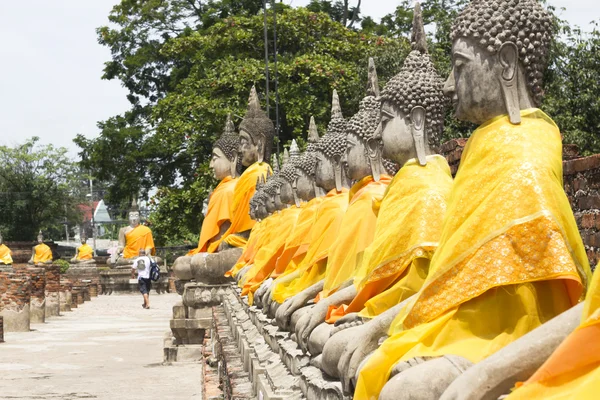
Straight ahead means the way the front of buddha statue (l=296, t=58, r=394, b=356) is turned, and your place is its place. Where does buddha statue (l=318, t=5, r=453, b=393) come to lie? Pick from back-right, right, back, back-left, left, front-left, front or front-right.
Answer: left

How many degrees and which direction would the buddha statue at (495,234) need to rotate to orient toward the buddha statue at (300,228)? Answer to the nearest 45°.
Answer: approximately 90° to its right

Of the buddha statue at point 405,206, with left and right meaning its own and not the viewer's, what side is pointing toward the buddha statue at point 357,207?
right

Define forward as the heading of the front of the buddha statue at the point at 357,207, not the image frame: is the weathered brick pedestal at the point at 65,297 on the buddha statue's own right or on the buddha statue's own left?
on the buddha statue's own right

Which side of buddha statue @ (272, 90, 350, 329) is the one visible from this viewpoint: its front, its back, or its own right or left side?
left

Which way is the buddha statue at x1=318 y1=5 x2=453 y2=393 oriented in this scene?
to the viewer's left

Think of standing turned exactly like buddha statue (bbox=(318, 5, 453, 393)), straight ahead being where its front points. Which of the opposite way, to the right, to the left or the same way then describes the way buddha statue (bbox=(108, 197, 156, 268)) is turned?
to the left

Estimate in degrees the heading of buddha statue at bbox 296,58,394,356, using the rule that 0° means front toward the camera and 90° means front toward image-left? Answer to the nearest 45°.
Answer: approximately 90°

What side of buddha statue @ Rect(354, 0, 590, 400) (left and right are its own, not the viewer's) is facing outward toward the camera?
left
